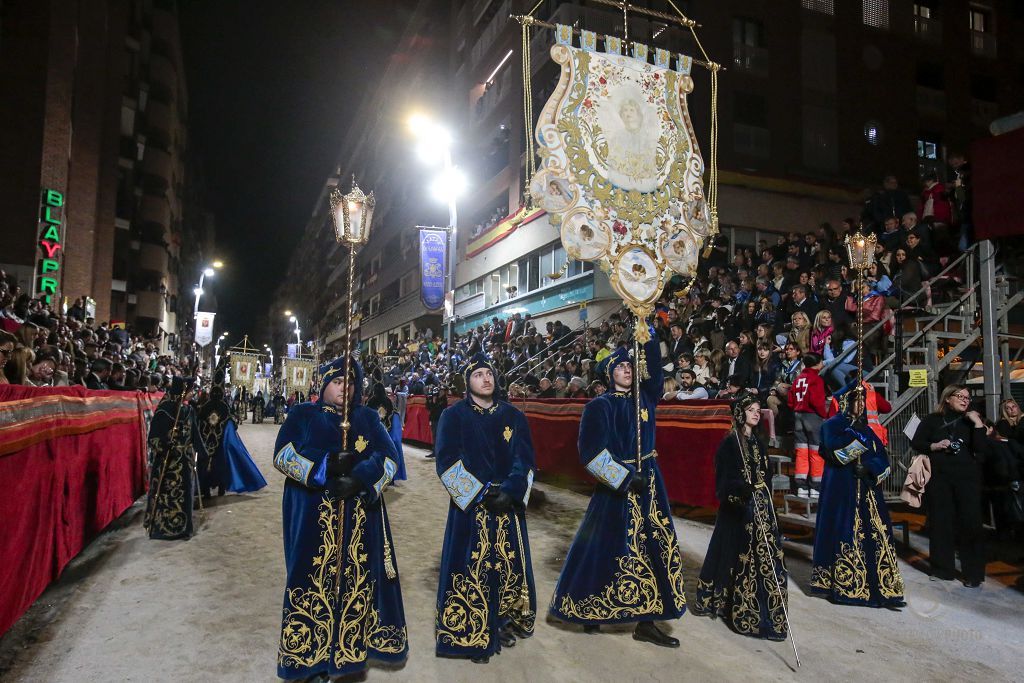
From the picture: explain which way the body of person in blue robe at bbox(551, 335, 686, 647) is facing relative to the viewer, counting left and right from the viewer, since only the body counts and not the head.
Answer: facing the viewer and to the right of the viewer

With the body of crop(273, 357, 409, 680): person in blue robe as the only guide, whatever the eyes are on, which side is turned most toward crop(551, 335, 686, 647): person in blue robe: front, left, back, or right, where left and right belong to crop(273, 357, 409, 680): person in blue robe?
left

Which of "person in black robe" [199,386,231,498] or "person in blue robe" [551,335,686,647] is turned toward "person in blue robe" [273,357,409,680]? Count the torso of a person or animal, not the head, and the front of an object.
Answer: "person in black robe" [199,386,231,498]

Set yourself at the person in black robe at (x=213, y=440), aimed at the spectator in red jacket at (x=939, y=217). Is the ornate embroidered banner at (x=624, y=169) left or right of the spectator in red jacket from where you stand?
right

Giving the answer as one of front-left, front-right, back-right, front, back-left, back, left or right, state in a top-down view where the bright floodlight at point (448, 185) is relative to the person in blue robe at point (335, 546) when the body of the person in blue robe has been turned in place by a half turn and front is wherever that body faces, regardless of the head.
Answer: front

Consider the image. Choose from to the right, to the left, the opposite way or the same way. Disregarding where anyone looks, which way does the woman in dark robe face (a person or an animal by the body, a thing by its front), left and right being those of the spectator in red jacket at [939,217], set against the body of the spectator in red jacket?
to the left

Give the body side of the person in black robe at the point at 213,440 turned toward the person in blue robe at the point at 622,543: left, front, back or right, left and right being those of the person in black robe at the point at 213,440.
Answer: front

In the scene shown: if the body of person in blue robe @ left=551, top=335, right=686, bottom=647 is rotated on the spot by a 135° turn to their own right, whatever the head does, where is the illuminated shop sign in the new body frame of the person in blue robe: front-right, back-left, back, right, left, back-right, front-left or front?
front-right

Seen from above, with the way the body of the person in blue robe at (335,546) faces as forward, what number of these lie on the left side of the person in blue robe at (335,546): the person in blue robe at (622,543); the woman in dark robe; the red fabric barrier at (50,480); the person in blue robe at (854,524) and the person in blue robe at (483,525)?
4

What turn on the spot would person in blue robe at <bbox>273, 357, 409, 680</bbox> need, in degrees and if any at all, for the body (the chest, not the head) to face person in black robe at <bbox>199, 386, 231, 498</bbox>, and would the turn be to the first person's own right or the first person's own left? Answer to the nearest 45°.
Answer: approximately 180°

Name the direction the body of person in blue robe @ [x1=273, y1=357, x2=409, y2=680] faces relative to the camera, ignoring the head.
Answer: toward the camera

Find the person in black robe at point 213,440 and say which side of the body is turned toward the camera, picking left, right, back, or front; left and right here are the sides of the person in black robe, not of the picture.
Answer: front

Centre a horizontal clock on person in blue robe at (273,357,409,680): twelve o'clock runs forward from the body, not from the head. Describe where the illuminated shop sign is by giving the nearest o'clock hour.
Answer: The illuminated shop sign is roughly at 5 o'clock from the person in blue robe.

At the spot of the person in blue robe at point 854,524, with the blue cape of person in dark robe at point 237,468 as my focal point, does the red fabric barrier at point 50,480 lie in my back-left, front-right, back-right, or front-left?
front-left

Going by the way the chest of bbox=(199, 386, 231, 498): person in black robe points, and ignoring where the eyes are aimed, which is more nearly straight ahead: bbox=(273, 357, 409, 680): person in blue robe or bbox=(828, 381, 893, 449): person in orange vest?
the person in blue robe

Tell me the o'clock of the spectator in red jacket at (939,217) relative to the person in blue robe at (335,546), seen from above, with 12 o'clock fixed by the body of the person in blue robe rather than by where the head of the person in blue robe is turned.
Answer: The spectator in red jacket is roughly at 8 o'clock from the person in blue robe.
